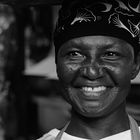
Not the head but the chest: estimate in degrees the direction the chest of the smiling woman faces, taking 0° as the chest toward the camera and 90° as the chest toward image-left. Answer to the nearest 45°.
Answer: approximately 0°
